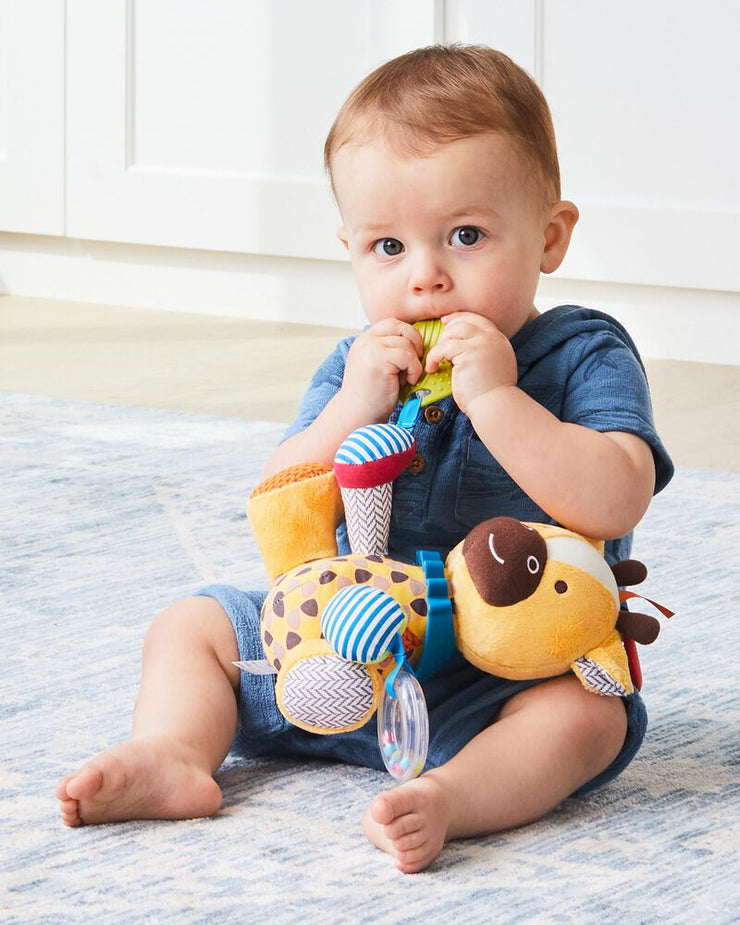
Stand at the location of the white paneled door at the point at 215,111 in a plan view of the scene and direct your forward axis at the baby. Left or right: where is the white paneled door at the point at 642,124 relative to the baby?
left

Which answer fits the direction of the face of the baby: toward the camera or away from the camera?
toward the camera

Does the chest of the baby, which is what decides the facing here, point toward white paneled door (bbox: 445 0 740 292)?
no

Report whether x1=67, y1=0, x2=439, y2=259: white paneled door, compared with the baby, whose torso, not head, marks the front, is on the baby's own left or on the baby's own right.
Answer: on the baby's own right

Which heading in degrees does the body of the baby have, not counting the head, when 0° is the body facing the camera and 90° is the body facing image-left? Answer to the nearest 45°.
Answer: approximately 45°

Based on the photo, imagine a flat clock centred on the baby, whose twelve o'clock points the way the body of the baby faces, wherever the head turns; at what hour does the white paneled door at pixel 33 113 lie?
The white paneled door is roughly at 4 o'clock from the baby.

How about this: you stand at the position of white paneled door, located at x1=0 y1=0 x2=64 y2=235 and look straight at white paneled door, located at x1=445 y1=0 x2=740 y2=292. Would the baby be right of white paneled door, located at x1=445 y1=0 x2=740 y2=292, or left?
right
